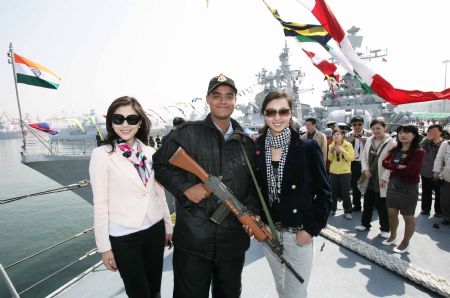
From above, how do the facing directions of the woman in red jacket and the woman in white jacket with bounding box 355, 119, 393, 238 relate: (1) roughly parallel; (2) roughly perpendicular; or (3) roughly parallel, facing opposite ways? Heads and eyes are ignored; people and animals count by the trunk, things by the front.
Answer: roughly parallel

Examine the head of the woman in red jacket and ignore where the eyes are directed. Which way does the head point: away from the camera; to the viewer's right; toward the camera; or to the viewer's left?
toward the camera

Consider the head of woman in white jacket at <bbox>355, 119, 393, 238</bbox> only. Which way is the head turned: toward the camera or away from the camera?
toward the camera

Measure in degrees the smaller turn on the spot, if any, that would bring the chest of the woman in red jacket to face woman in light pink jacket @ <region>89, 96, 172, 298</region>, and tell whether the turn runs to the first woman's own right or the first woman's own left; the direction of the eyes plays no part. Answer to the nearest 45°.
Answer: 0° — they already face them

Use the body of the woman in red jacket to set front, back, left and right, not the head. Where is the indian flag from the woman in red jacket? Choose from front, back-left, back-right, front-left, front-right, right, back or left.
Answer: front-right

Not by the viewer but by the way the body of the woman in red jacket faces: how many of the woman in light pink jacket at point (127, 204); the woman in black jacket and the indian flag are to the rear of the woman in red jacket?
0

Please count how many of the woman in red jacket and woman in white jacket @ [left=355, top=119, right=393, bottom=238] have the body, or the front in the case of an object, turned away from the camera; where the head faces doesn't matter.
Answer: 0

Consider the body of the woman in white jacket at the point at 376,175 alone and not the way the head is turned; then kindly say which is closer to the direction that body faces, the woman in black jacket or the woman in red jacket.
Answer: the woman in black jacket

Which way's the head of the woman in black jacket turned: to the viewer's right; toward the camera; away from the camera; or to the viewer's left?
toward the camera

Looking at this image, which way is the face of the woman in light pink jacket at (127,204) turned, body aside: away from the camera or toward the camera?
toward the camera

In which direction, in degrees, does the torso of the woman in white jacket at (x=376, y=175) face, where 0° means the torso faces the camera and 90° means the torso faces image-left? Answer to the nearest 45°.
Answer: approximately 45°

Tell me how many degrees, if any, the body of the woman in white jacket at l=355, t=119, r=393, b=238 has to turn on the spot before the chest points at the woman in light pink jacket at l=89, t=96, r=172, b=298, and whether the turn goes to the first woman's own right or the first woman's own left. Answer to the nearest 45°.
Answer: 0° — they already face them

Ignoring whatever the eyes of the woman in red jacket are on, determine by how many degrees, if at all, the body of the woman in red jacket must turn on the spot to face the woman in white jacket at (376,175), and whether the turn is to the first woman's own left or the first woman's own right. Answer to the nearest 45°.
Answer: approximately 90° to the first woman's own right

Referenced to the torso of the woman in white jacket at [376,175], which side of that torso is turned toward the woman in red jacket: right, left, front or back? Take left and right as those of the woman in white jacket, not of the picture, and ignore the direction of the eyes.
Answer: left
